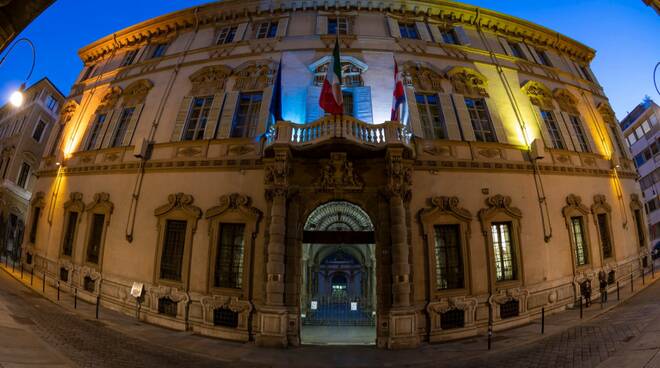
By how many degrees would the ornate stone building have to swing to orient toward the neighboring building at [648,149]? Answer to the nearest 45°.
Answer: approximately 135° to its left

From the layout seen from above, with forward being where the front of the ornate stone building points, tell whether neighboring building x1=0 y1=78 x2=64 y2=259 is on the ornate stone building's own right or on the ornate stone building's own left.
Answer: on the ornate stone building's own right

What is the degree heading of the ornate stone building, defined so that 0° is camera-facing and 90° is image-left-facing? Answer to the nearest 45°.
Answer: approximately 0°
